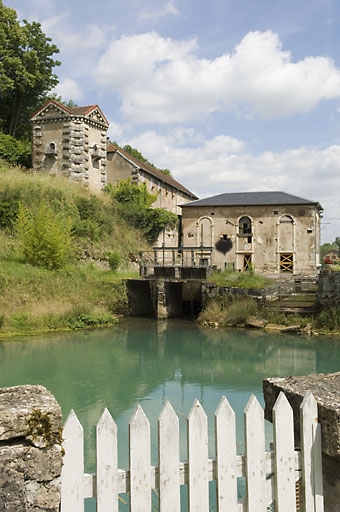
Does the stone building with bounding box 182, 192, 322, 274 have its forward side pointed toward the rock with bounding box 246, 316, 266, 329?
yes

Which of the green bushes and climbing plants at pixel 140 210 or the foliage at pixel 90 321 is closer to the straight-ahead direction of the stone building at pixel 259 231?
the foliage

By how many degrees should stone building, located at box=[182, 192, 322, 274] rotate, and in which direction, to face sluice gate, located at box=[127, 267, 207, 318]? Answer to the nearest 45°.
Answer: approximately 45° to its right

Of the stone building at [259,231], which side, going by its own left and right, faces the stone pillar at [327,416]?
front

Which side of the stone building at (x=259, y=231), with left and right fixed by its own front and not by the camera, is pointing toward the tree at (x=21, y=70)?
right

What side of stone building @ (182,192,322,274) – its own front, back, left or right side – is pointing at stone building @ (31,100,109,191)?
right

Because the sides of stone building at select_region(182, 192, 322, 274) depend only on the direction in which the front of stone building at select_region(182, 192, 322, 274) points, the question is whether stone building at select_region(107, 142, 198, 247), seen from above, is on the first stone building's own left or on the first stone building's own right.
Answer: on the first stone building's own right

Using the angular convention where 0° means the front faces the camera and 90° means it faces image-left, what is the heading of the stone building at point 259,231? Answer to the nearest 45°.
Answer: approximately 0°

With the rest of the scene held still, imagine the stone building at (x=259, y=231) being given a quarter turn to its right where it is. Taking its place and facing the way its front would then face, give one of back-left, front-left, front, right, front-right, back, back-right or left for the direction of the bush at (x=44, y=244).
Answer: front-left

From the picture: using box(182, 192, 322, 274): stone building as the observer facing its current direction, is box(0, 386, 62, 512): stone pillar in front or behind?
in front

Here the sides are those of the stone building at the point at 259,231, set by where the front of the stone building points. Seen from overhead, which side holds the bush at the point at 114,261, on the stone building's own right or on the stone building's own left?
on the stone building's own right

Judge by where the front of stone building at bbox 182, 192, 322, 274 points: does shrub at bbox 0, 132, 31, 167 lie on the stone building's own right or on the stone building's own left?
on the stone building's own right
